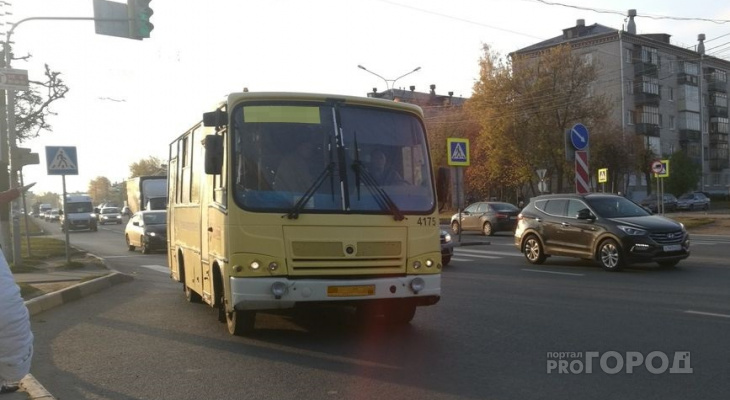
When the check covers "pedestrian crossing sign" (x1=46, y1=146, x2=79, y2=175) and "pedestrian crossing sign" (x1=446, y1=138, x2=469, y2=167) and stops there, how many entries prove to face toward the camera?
2

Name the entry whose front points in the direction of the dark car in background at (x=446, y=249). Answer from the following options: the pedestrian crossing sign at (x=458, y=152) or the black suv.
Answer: the pedestrian crossing sign

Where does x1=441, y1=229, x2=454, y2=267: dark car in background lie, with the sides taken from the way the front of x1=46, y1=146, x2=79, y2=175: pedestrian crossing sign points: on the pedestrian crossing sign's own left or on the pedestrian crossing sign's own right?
on the pedestrian crossing sign's own left

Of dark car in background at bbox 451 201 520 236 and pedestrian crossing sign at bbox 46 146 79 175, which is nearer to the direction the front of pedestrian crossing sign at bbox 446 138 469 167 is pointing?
the pedestrian crossing sign

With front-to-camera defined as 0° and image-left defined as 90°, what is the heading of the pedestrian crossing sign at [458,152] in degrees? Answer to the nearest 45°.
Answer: approximately 0°

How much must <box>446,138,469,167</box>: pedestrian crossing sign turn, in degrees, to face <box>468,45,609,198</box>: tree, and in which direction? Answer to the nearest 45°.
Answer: approximately 180°

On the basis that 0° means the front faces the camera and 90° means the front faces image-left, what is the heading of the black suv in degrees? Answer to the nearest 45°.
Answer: approximately 315°

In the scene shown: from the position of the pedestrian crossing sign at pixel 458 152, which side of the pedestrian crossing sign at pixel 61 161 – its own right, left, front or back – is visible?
left

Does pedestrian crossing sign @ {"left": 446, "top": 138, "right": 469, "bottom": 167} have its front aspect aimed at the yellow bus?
yes

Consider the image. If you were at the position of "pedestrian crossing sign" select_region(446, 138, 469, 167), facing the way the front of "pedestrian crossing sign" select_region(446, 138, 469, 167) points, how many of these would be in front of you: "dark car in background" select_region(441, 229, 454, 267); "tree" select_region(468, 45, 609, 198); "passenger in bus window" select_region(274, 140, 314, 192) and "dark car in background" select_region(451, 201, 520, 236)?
2

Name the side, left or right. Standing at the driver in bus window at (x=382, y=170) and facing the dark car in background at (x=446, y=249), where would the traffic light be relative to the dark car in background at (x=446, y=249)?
left
